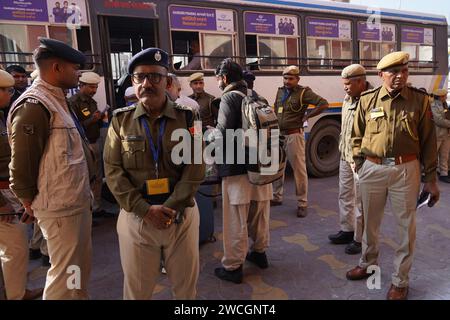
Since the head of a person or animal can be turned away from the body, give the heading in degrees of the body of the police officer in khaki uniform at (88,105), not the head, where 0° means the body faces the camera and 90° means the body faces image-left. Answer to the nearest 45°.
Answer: approximately 315°

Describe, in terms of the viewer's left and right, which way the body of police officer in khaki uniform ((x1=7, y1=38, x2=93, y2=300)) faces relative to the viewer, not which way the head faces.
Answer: facing to the right of the viewer

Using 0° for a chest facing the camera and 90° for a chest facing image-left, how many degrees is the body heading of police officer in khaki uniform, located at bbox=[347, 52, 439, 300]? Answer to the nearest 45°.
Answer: approximately 0°

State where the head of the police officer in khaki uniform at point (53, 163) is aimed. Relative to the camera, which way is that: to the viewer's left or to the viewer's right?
to the viewer's right

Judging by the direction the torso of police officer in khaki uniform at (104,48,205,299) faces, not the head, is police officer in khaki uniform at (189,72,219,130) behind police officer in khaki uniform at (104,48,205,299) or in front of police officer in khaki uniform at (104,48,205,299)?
behind

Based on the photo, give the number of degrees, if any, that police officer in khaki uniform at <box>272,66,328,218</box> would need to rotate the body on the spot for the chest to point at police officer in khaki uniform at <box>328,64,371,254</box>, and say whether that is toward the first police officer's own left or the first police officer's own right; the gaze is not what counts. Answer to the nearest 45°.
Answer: approximately 45° to the first police officer's own left

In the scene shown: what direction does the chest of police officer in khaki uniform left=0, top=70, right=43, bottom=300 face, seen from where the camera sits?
to the viewer's right

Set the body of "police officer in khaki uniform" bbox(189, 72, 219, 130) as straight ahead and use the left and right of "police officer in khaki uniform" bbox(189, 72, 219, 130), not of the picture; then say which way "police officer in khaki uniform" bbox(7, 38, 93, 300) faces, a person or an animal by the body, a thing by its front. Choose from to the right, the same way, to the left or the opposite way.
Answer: to the left

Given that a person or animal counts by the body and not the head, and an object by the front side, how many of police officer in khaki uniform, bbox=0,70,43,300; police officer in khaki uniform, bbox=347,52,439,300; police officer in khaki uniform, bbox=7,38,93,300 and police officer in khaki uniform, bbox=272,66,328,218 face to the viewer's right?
2

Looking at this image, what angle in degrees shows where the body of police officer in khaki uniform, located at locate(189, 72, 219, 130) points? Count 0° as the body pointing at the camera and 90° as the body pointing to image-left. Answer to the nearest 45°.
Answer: approximately 0°
